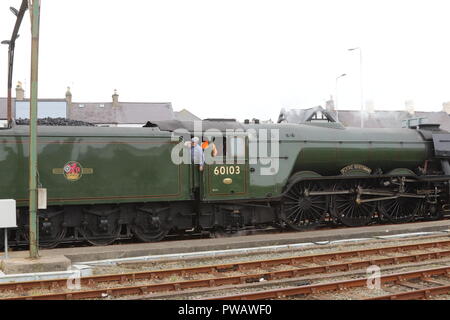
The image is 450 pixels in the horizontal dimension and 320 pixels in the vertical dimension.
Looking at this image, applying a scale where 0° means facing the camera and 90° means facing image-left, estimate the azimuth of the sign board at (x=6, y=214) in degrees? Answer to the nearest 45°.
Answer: approximately 0°

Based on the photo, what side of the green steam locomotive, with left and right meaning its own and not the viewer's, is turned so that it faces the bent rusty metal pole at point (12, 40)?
back

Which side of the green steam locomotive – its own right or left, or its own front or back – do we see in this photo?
right

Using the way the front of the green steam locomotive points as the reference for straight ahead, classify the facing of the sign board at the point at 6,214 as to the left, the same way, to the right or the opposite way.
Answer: to the right

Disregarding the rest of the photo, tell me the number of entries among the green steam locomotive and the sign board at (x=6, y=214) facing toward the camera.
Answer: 1

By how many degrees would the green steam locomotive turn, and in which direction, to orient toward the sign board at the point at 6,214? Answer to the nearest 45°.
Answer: approximately 135° to its right
